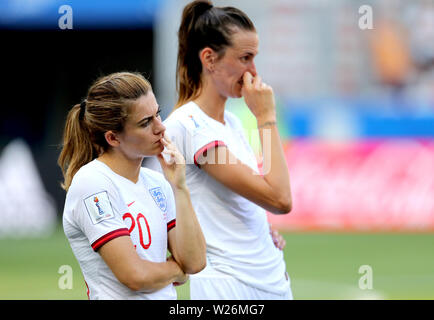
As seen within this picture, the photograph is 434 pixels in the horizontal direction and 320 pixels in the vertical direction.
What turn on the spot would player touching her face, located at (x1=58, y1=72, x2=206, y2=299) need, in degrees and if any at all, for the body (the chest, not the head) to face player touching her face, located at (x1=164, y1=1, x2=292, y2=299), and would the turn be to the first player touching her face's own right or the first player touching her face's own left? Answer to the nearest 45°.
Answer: approximately 90° to the first player touching her face's own left

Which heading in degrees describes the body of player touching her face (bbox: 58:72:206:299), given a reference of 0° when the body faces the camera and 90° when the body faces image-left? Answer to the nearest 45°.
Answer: approximately 315°
